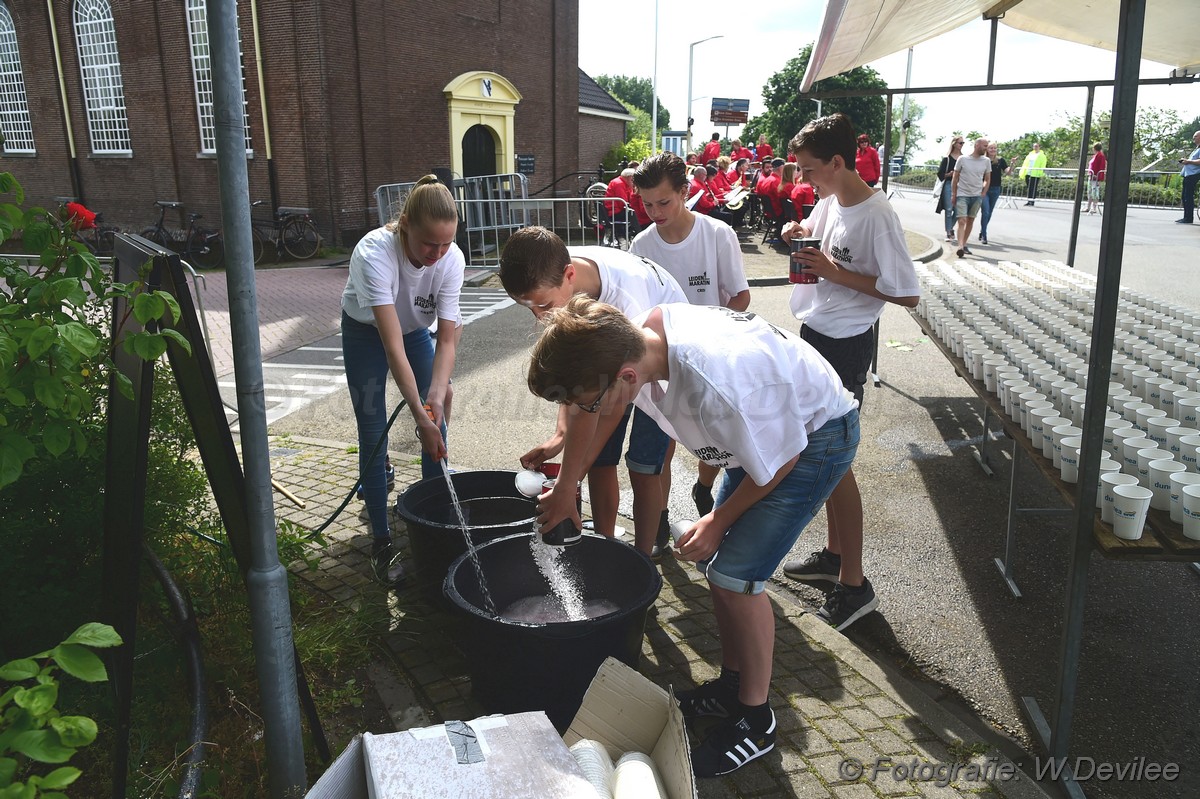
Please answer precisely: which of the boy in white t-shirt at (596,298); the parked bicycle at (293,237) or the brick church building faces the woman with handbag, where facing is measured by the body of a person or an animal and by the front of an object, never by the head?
the brick church building

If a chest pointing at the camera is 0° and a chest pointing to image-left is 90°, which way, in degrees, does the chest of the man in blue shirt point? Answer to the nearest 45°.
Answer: approximately 90°

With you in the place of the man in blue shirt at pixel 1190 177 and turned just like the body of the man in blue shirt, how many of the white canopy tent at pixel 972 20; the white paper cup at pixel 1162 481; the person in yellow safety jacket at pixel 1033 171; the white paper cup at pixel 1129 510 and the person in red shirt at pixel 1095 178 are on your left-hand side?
3

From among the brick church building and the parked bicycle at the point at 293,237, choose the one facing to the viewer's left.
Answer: the parked bicycle

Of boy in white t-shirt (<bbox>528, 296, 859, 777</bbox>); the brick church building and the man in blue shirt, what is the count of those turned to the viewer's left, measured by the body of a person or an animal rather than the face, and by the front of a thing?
2

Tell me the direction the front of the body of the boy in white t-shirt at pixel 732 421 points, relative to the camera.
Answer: to the viewer's left

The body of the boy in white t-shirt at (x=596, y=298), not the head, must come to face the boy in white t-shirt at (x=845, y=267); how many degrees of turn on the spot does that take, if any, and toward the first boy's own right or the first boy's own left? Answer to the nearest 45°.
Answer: approximately 180°

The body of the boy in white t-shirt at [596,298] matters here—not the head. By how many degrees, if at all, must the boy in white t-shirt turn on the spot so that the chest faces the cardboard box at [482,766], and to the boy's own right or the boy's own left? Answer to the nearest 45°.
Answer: approximately 45° to the boy's own left

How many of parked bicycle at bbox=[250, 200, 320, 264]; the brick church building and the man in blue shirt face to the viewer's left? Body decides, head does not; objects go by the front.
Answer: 2

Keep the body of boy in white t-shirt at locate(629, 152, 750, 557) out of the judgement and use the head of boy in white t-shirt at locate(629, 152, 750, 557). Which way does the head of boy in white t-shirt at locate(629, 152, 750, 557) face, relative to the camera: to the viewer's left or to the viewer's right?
to the viewer's left

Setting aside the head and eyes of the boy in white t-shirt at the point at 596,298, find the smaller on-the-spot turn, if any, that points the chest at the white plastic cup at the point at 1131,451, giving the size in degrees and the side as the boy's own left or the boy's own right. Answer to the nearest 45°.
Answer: approximately 135° to the boy's own left

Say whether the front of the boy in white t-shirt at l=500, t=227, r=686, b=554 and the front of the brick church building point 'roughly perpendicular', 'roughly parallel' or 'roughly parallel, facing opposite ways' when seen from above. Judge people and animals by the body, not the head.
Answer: roughly perpendicular

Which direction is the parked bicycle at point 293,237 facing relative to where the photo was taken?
to the viewer's left

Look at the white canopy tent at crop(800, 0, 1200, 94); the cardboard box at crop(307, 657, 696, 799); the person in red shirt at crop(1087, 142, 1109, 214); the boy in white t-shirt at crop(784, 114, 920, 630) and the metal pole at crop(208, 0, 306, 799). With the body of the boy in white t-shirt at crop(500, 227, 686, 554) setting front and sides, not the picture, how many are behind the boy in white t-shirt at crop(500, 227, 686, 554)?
3
